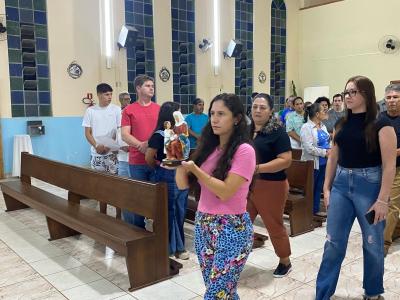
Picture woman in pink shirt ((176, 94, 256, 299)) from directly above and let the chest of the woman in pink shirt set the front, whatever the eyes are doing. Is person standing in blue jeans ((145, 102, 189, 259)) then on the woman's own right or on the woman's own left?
on the woman's own right

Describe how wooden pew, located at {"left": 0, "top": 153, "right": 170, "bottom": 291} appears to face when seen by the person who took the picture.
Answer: facing the viewer and to the left of the viewer

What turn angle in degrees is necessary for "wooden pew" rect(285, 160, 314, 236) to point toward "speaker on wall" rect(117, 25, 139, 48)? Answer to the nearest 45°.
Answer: approximately 90° to its right

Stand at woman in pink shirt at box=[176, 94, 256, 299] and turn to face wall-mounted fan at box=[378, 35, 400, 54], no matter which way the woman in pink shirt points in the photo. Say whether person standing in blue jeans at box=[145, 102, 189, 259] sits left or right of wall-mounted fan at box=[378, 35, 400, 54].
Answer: left

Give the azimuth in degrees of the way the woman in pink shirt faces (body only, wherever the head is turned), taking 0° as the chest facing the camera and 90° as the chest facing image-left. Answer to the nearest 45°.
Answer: approximately 45°

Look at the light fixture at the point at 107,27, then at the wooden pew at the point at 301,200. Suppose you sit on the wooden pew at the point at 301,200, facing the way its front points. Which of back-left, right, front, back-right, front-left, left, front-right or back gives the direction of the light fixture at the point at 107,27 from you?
right

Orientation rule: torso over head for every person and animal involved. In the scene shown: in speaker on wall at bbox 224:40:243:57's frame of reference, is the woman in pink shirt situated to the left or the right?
on its right

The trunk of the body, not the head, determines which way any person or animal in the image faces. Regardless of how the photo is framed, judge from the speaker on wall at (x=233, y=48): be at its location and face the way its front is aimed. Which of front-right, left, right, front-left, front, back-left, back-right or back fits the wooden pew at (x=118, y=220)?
front-right

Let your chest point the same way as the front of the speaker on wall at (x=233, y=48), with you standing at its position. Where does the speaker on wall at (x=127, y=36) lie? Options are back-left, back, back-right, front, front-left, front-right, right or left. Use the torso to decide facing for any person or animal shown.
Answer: right

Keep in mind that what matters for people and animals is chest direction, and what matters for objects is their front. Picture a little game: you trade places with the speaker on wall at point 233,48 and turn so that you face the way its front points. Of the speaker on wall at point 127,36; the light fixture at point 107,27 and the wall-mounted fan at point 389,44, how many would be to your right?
2
